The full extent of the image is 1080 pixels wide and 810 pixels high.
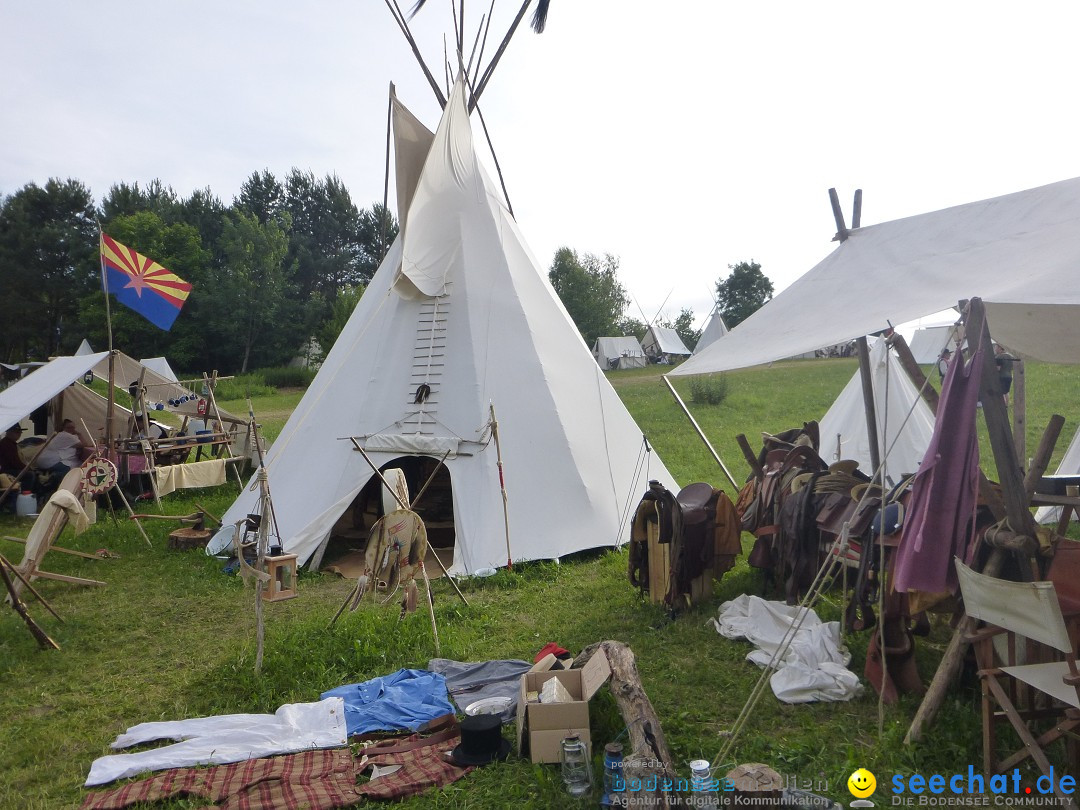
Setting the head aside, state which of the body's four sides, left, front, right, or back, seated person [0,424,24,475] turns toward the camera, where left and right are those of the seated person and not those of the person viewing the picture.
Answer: right

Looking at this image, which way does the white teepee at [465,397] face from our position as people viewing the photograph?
facing the viewer

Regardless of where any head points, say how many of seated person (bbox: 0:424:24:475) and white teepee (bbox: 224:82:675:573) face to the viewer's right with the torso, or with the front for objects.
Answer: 1

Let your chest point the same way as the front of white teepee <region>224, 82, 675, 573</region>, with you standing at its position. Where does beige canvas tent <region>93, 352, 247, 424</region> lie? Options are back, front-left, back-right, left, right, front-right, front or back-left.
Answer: back-right

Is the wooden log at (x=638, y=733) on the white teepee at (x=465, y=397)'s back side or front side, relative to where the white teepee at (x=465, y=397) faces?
on the front side

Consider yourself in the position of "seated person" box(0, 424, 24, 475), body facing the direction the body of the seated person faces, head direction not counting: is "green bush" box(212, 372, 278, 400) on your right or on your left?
on your left
